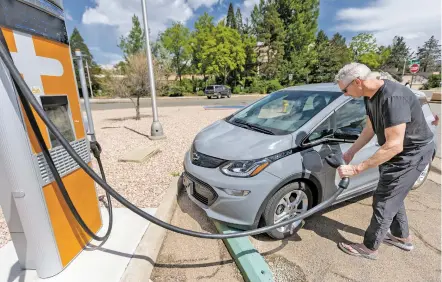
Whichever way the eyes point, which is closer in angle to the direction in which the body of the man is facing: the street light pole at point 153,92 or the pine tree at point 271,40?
the street light pole

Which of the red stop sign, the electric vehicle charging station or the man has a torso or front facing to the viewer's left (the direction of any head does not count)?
the man

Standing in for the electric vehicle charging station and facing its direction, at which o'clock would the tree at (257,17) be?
The tree is roughly at 9 o'clock from the electric vehicle charging station.

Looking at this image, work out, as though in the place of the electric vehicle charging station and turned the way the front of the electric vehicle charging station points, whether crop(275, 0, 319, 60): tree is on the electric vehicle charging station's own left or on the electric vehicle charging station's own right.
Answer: on the electric vehicle charging station's own left

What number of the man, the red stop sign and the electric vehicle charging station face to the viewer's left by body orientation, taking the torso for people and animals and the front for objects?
1

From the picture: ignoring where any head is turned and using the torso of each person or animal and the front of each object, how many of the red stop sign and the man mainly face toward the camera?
1

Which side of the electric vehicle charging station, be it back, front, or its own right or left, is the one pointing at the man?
front

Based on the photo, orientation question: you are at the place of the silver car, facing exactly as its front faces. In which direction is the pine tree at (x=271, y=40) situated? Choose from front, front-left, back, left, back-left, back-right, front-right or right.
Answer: back-right

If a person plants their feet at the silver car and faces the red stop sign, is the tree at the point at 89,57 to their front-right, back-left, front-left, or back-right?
front-left

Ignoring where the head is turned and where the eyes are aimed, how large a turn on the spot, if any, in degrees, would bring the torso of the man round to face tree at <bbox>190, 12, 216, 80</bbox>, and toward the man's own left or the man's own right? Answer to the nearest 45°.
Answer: approximately 45° to the man's own right

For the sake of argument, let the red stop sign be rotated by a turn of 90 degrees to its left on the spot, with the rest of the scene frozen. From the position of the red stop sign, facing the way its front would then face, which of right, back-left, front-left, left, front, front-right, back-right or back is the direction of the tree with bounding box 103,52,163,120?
back-right

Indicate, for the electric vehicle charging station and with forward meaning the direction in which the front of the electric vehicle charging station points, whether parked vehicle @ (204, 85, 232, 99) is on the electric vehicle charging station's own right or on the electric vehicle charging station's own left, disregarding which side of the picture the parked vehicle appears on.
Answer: on the electric vehicle charging station's own left

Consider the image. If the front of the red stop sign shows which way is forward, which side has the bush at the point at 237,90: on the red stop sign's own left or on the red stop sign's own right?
on the red stop sign's own right

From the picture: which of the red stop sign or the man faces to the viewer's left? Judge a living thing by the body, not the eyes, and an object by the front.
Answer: the man

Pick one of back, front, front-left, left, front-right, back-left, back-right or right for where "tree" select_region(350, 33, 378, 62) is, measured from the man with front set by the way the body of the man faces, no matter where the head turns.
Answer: right

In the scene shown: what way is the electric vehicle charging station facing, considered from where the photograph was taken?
facing the viewer and to the right of the viewer

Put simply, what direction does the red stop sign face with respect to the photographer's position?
facing the viewer

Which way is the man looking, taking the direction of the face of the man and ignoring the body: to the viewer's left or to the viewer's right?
to the viewer's left

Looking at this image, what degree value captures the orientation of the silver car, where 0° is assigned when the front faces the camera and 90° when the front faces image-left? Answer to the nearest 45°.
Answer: approximately 45°
